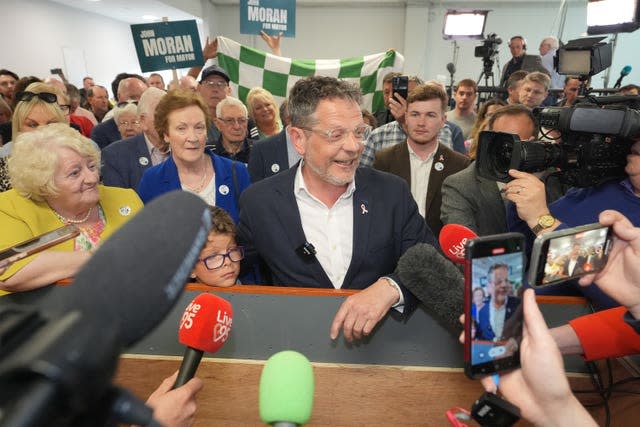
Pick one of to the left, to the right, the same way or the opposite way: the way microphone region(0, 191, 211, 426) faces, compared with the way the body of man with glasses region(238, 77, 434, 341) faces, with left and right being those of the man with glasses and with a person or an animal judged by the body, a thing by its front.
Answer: the opposite way

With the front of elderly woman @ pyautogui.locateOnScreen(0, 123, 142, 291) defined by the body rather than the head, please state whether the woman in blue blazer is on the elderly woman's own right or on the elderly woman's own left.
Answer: on the elderly woman's own left

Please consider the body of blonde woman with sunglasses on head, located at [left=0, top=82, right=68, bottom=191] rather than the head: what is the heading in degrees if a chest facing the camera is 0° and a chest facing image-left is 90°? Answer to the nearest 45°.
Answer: approximately 0°

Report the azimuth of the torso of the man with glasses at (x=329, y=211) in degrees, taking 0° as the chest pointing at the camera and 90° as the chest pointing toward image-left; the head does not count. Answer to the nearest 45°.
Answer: approximately 0°

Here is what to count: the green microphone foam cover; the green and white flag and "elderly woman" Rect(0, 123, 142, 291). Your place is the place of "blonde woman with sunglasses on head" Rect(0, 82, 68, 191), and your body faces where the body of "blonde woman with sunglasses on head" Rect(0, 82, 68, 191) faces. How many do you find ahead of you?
2

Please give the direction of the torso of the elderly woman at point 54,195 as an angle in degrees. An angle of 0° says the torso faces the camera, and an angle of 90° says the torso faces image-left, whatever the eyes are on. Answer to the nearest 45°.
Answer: approximately 315°

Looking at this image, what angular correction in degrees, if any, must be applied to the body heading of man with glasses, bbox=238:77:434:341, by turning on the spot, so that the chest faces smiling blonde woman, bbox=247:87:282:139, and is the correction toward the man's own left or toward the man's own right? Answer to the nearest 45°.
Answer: approximately 180°

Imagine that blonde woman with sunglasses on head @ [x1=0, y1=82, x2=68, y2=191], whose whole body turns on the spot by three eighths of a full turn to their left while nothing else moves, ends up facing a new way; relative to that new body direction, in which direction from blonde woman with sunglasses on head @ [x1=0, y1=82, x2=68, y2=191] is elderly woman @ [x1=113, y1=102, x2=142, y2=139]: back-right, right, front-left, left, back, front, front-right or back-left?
front

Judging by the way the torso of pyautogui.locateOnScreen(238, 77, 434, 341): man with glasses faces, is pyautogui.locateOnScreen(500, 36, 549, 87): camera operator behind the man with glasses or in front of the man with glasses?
behind

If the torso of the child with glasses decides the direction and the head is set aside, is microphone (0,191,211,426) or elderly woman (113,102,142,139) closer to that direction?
the microphone

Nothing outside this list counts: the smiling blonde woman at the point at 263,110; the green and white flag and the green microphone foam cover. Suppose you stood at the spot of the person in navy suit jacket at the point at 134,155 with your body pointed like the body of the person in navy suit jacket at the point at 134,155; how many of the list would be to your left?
2
